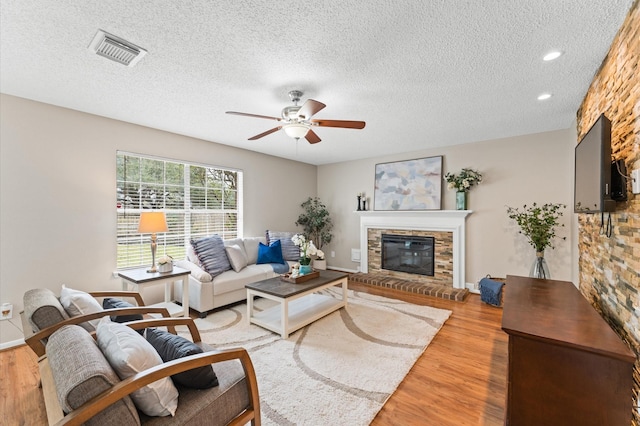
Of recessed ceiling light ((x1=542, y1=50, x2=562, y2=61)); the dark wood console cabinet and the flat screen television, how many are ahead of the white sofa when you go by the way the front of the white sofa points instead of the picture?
3

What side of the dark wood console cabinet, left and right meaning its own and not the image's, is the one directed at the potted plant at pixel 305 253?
front

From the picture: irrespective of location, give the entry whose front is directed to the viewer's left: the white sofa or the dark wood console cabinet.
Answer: the dark wood console cabinet

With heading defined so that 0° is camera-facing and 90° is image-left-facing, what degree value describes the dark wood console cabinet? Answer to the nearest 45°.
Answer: approximately 90°

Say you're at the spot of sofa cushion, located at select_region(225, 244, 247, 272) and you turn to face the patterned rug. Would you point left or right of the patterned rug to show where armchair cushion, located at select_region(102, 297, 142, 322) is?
right

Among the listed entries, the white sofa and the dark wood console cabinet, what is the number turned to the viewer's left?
1

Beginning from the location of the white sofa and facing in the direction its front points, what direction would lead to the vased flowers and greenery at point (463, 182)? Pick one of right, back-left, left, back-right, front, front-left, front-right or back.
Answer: front-left

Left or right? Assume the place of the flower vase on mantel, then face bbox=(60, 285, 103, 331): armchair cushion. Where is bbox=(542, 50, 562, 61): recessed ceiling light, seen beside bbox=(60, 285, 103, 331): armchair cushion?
left

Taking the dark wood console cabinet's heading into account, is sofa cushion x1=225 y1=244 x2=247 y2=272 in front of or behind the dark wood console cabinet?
in front

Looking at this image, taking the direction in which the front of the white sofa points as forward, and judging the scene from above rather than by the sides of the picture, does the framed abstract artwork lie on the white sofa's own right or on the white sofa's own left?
on the white sofa's own left

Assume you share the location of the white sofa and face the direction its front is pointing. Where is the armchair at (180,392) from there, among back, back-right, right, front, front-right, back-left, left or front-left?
front-right

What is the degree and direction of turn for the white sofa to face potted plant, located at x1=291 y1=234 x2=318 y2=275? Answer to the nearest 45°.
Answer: approximately 45° to its left

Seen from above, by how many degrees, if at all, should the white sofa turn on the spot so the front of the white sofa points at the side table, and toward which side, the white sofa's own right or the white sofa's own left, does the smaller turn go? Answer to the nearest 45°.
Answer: approximately 90° to the white sofa's own right

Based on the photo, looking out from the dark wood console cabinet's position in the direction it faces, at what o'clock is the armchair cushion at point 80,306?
The armchair cushion is roughly at 11 o'clock from the dark wood console cabinet.

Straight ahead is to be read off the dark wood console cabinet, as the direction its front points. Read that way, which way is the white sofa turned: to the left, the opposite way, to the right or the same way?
the opposite way

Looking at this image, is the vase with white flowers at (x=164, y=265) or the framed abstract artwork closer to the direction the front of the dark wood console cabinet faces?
the vase with white flowers

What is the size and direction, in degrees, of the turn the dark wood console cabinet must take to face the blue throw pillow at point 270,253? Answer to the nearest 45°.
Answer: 0° — it already faces it

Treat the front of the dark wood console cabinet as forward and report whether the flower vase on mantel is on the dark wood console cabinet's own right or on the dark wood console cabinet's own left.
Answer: on the dark wood console cabinet's own right
